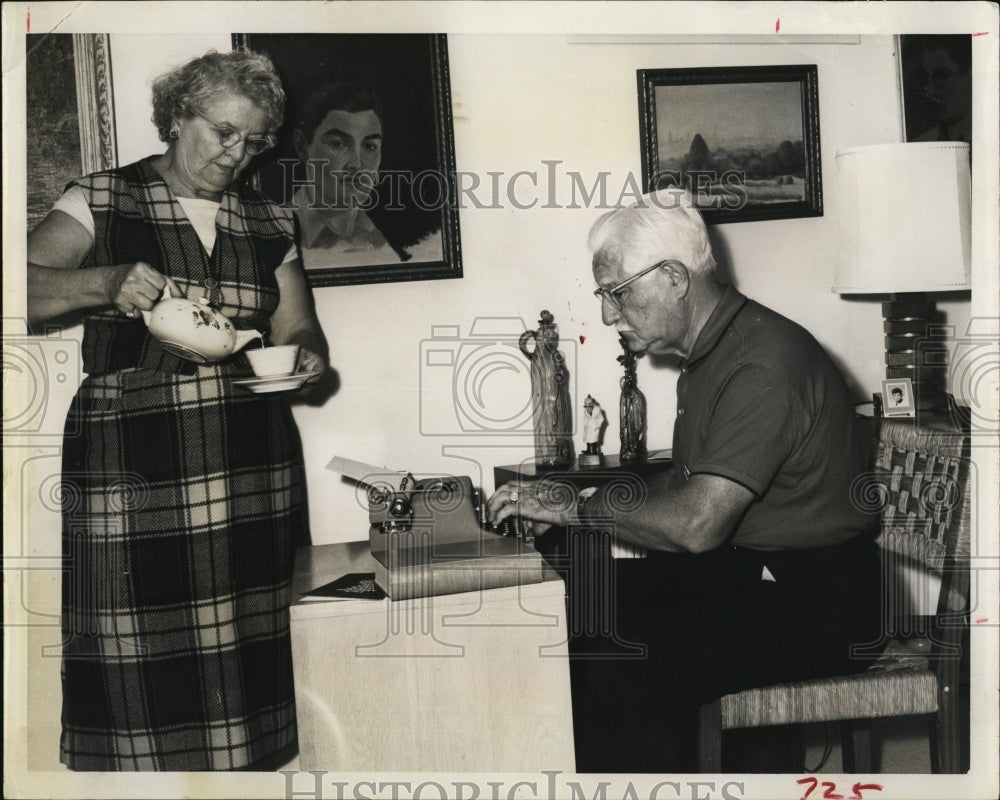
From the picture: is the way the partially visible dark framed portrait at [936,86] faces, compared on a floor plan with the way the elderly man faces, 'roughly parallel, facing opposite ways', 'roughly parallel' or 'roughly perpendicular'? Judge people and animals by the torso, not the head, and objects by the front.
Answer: roughly perpendicular

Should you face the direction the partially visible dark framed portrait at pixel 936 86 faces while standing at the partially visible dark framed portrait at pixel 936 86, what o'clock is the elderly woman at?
The elderly woman is roughly at 2 o'clock from the partially visible dark framed portrait.

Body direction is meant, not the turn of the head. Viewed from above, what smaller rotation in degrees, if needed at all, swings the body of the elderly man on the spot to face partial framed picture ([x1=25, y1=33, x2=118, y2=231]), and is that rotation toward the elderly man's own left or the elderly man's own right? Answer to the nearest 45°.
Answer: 0° — they already face it

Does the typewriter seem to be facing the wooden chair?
yes

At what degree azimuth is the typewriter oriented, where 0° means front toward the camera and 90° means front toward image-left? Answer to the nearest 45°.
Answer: approximately 270°

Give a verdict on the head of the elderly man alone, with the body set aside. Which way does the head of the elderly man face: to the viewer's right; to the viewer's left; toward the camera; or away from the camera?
to the viewer's left

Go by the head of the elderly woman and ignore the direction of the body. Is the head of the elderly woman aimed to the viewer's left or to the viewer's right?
to the viewer's right

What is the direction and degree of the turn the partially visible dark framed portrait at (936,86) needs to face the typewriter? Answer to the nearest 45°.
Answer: approximately 45° to its right

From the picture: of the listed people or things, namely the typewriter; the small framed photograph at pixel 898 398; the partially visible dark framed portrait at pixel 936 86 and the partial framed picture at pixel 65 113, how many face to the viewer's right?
1

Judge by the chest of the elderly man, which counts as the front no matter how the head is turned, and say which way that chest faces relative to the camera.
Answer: to the viewer's left

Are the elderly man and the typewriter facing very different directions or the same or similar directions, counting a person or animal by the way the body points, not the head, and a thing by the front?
very different directions

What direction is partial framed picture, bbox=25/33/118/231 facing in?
toward the camera
